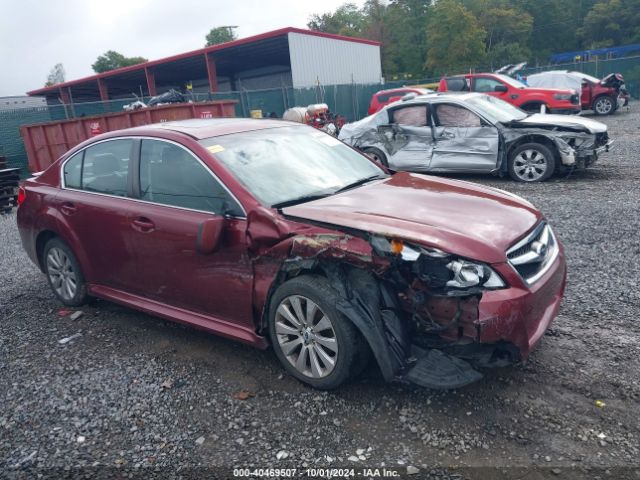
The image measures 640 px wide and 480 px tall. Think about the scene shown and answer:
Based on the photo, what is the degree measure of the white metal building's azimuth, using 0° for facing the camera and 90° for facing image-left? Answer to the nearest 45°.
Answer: approximately 45°

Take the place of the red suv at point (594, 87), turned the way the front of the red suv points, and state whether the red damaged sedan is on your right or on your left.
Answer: on your right

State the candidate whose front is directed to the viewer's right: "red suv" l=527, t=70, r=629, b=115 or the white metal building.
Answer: the red suv

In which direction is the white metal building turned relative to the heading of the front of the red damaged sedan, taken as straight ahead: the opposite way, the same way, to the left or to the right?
to the right

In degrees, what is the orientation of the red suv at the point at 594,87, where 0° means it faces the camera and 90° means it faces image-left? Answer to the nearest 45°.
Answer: approximately 270°

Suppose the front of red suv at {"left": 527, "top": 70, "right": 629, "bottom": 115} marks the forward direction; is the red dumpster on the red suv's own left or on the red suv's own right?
on the red suv's own right

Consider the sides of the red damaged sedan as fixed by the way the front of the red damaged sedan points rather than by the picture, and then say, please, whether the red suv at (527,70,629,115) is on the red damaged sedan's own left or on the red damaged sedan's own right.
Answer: on the red damaged sedan's own left

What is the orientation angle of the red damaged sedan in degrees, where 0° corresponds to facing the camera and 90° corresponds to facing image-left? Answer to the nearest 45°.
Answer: approximately 315°

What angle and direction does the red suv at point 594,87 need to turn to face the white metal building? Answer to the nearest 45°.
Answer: approximately 180°

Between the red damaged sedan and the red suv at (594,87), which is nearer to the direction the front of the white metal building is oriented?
the red damaged sedan

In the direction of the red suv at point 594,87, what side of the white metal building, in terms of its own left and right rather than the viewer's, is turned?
left

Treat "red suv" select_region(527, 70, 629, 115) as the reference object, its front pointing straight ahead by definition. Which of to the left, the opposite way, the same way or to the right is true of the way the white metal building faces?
to the right

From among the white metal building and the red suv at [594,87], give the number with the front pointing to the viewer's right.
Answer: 1

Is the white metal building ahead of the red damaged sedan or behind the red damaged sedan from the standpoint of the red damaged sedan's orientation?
behind
